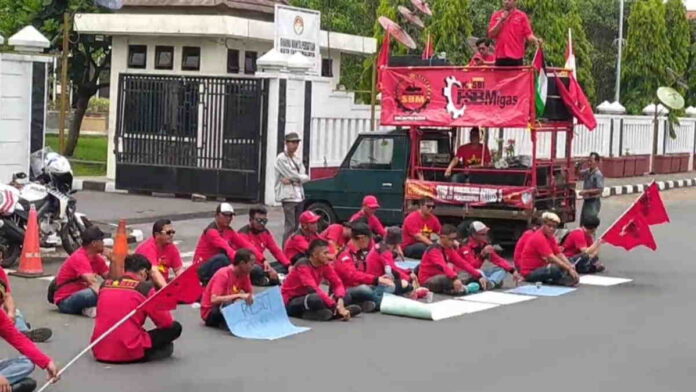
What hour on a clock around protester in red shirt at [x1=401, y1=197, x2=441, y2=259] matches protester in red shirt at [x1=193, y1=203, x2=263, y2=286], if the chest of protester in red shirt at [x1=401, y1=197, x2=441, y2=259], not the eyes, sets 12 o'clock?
protester in red shirt at [x1=193, y1=203, x2=263, y2=286] is roughly at 3 o'clock from protester in red shirt at [x1=401, y1=197, x2=441, y2=259].

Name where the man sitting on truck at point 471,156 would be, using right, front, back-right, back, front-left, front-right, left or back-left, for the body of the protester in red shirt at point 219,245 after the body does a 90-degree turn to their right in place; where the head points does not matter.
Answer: back

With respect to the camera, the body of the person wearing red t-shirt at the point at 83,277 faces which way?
to the viewer's right

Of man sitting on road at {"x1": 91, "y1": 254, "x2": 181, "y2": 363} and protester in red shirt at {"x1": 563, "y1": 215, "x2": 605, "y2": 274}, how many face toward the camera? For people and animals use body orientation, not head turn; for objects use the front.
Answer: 0

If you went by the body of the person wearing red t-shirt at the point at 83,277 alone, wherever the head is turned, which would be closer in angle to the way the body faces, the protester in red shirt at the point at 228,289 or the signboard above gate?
the protester in red shirt

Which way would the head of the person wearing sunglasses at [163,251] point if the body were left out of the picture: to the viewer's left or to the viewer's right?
to the viewer's right

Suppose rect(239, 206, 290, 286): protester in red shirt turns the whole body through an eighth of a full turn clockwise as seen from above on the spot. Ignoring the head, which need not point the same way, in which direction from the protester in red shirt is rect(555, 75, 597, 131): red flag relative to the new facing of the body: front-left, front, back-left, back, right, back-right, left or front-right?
back-left

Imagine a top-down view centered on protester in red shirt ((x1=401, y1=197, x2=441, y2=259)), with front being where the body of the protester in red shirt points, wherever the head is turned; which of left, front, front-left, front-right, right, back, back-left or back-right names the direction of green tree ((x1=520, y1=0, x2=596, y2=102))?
back-left

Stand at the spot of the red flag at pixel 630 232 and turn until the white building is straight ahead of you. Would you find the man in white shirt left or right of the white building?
left

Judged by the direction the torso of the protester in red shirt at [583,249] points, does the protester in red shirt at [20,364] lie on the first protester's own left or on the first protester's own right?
on the first protester's own right

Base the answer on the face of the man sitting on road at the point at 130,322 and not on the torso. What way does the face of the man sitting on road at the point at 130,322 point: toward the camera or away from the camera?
away from the camera

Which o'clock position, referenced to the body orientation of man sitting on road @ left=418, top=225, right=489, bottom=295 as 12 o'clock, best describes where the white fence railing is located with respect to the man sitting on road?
The white fence railing is roughly at 8 o'clock from the man sitting on road.
